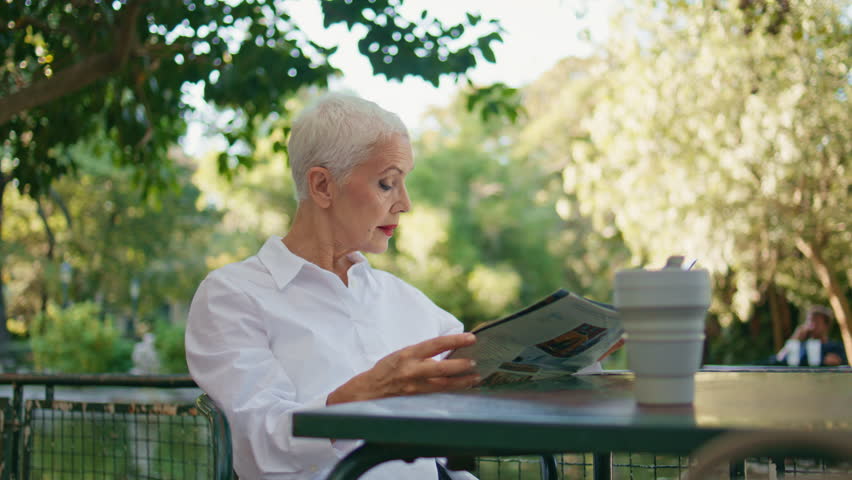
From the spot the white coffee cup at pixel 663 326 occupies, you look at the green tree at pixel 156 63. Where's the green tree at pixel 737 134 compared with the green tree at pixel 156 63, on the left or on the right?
right

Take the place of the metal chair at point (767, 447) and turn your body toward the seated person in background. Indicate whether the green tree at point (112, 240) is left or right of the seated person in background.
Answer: left

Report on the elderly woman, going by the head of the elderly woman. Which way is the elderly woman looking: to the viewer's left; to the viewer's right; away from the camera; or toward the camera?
to the viewer's right

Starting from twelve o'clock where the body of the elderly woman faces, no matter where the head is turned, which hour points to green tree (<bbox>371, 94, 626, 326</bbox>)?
The green tree is roughly at 8 o'clock from the elderly woman.

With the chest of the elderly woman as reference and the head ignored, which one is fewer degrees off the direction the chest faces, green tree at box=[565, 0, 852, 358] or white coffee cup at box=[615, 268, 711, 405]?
the white coffee cup

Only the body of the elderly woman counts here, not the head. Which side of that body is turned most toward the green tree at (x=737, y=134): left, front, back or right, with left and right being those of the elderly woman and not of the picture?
left

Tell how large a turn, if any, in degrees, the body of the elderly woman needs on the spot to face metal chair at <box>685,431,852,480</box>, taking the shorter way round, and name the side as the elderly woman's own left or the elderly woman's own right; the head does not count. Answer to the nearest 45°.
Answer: approximately 45° to the elderly woman's own right

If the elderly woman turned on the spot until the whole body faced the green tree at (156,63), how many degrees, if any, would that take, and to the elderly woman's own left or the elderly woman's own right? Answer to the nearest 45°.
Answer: approximately 135° to the elderly woman's own left

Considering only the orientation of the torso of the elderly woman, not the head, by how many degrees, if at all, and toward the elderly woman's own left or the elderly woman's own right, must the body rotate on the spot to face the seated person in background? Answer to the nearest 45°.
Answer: approximately 90° to the elderly woman's own left
